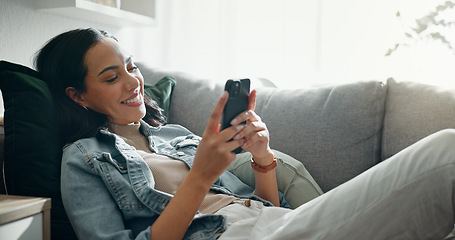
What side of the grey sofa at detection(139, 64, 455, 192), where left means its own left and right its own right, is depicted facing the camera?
front

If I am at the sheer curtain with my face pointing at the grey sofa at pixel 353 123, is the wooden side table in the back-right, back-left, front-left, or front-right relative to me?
front-right

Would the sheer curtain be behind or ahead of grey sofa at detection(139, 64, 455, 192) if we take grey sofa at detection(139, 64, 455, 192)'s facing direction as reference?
behind

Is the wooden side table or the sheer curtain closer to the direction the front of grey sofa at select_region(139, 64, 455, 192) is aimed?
the wooden side table

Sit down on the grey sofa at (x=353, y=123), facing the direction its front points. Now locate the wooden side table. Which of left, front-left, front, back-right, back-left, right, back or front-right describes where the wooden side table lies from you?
front-right
